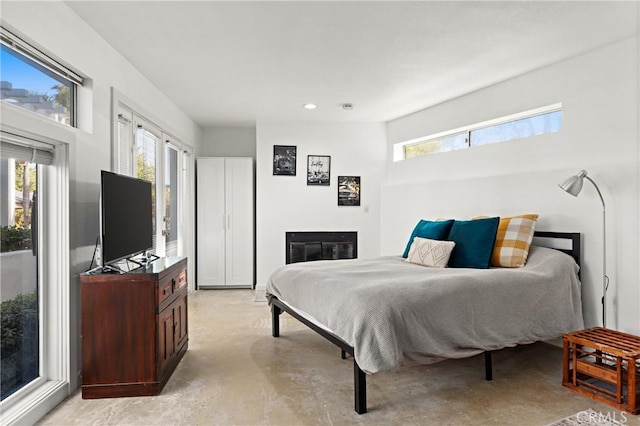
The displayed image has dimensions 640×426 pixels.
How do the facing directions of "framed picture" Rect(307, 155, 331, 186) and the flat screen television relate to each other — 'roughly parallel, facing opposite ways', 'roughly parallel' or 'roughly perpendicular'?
roughly perpendicular

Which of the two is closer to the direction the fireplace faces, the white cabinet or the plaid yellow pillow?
the plaid yellow pillow

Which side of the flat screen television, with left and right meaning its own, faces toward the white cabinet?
left

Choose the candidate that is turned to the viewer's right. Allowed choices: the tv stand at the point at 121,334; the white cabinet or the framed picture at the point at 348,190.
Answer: the tv stand

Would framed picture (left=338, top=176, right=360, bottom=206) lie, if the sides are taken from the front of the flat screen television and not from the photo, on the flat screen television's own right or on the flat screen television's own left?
on the flat screen television's own left

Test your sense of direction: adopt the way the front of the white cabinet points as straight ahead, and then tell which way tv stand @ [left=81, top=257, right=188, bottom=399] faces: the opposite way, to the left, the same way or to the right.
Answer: to the left

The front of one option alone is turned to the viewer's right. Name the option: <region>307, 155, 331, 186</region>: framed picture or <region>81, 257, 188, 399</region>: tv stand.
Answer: the tv stand

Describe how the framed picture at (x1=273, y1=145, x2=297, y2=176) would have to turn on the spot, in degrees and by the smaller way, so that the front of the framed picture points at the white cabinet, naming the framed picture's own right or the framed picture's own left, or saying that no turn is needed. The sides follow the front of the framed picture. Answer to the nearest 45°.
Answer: approximately 90° to the framed picture's own right

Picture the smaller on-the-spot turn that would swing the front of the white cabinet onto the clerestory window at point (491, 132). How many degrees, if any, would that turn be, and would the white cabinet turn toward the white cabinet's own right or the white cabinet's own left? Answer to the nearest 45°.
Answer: approximately 45° to the white cabinet's own left
